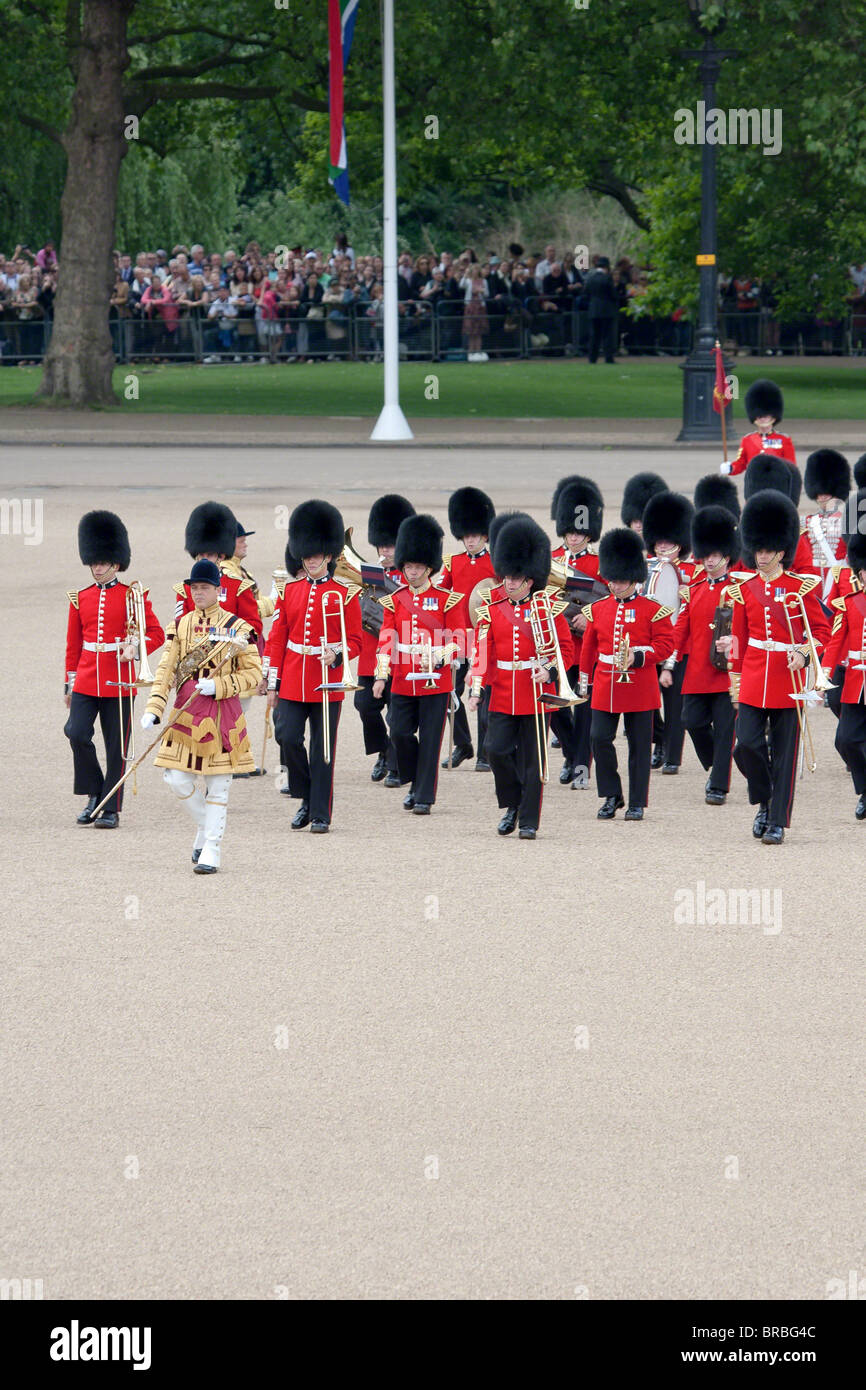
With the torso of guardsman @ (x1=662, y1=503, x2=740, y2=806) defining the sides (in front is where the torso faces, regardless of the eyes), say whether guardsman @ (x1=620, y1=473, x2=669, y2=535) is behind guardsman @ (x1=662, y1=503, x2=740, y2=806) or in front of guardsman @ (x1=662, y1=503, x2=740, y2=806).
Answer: behind

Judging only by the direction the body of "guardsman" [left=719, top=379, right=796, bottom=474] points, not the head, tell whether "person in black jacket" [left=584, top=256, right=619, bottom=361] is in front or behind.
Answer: behind

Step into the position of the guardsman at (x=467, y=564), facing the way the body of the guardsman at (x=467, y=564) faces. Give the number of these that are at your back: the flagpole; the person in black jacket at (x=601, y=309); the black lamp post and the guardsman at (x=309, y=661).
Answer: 3

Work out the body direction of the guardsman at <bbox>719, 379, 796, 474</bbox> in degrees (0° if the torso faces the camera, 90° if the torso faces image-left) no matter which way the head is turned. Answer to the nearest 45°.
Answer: approximately 0°

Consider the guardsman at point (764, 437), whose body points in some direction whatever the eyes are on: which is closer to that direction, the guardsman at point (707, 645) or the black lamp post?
the guardsman

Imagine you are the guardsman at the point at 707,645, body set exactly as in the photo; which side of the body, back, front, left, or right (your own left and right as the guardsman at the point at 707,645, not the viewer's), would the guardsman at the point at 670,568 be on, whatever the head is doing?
back

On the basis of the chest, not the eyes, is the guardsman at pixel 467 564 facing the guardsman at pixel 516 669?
yes

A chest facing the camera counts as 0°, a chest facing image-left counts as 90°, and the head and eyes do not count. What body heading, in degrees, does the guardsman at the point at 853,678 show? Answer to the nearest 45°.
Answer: approximately 0°

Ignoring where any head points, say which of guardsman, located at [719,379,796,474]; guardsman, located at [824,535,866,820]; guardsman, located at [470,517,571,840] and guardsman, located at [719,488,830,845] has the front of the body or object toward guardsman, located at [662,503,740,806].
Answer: guardsman, located at [719,379,796,474]

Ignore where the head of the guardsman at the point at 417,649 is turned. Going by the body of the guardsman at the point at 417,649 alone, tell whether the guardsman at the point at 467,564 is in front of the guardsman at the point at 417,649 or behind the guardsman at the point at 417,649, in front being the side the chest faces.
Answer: behind
